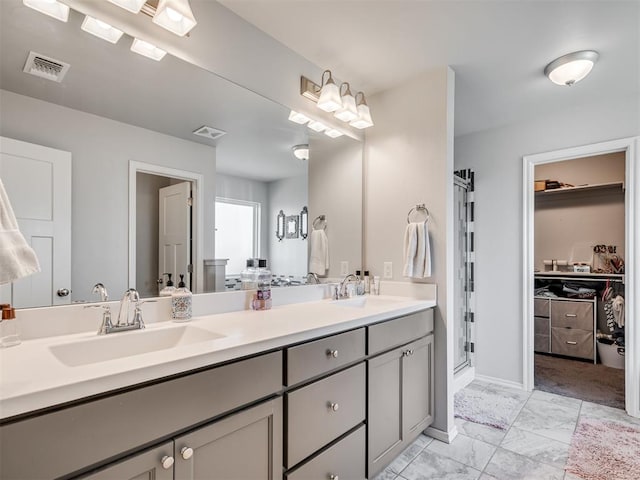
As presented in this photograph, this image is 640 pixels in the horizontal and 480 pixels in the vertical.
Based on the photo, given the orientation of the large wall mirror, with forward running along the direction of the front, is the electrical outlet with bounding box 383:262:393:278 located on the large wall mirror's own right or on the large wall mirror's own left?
on the large wall mirror's own left

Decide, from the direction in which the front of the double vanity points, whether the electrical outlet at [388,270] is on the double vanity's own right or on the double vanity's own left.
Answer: on the double vanity's own left

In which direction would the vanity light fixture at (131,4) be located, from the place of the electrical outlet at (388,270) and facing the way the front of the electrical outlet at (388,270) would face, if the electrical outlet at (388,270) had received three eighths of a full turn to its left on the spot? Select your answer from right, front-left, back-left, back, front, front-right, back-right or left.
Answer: back

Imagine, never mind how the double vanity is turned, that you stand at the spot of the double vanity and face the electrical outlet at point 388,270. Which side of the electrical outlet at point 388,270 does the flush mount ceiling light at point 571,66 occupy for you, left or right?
right

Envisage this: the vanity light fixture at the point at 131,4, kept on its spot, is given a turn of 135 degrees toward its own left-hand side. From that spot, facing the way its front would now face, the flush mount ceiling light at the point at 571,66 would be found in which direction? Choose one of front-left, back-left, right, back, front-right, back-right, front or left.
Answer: right

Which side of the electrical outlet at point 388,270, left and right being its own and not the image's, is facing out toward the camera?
front

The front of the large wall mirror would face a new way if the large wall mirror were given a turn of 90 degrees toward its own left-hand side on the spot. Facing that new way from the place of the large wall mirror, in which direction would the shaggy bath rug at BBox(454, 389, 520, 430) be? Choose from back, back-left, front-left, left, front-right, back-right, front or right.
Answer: front-right

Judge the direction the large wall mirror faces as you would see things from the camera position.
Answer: facing the viewer and to the right of the viewer
